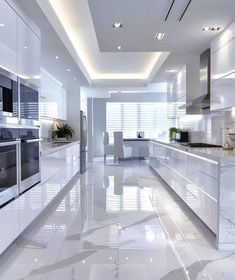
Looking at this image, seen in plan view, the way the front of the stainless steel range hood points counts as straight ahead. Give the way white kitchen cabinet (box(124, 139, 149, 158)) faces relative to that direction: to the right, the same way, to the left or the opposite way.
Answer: to the left

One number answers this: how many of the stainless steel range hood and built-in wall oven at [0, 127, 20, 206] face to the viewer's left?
1

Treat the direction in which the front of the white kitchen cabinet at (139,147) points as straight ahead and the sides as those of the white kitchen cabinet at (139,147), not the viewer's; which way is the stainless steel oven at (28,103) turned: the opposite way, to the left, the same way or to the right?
to the left

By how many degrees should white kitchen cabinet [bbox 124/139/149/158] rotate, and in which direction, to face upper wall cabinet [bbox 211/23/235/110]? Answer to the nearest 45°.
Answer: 0° — it already faces it

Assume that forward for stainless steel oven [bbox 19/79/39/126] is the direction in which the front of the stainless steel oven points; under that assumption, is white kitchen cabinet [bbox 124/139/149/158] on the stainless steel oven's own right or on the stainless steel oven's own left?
on the stainless steel oven's own left

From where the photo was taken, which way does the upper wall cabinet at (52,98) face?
to the viewer's right

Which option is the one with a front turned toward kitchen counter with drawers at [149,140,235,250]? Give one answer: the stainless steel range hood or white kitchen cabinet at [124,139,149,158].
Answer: the white kitchen cabinet

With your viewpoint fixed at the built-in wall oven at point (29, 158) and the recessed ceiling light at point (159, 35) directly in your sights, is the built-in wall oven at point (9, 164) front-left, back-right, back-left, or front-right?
back-right

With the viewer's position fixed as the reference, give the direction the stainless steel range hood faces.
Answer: facing to the left of the viewer

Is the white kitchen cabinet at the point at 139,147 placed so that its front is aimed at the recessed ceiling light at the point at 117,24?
yes

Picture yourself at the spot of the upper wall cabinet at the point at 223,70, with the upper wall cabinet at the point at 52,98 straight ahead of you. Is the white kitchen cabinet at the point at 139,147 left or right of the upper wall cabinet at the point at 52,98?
right

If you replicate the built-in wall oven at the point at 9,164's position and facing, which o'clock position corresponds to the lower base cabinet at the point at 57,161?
The lower base cabinet is roughly at 8 o'clock from the built-in wall oven.

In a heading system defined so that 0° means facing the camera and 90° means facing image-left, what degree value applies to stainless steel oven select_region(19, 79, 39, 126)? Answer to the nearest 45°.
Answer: approximately 315°

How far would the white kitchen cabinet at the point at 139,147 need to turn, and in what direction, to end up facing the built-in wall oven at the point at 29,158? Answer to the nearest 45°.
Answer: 0° — it already faces it
